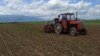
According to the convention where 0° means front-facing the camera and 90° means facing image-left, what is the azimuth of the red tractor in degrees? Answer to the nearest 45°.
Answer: approximately 315°
